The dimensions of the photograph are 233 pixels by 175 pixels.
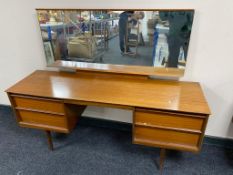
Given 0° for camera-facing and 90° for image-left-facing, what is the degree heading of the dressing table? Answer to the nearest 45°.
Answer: approximately 0°
